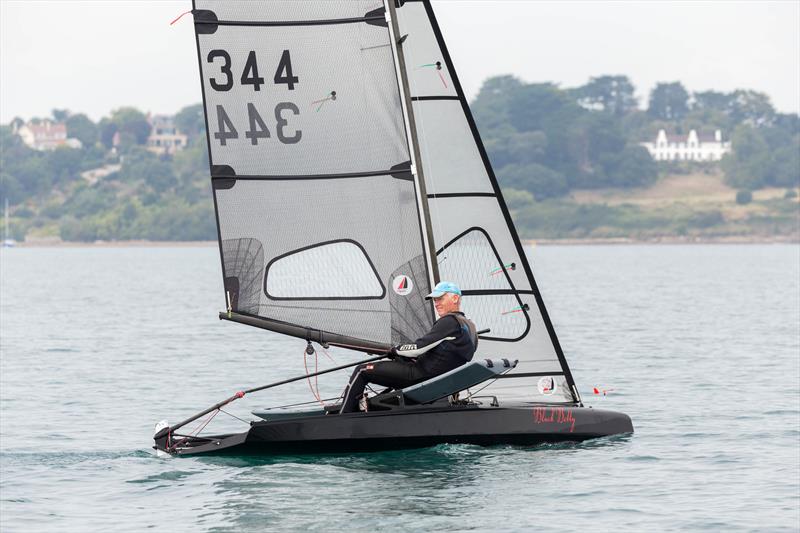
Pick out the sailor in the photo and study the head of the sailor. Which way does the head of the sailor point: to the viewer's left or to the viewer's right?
to the viewer's left

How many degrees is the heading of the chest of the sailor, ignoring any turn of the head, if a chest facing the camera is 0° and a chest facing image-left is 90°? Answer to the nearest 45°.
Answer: approximately 90°
